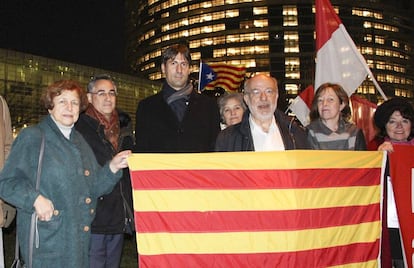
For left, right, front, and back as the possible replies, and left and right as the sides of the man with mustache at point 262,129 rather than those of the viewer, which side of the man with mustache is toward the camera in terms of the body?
front

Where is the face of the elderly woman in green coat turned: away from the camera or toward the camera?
toward the camera

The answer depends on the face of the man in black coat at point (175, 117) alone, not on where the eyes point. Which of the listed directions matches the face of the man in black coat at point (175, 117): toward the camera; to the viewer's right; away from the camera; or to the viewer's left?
toward the camera

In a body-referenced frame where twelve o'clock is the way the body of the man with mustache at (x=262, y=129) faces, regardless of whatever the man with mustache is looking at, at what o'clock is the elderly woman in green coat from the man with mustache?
The elderly woman in green coat is roughly at 2 o'clock from the man with mustache.

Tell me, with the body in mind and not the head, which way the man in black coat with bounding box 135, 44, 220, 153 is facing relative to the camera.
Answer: toward the camera

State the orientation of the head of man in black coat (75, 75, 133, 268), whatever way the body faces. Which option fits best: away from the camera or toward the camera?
toward the camera

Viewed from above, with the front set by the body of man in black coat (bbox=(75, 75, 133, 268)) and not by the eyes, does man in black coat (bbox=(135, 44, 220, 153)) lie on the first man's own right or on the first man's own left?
on the first man's own left

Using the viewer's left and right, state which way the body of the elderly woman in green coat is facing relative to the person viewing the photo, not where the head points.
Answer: facing the viewer and to the right of the viewer

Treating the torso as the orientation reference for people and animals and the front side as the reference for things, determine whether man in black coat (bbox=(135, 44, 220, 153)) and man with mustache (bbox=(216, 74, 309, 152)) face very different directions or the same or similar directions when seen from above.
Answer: same or similar directions

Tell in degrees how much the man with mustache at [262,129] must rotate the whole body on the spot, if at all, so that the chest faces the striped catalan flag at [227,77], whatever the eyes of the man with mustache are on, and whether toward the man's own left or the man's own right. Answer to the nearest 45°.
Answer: approximately 180°

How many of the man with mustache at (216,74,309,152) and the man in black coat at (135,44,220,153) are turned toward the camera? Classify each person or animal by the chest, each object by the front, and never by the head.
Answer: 2

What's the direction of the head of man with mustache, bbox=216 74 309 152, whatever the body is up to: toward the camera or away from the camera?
toward the camera

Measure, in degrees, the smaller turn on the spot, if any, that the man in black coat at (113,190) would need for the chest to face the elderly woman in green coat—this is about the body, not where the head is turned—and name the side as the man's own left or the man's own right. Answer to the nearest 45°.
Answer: approximately 90° to the man's own right
